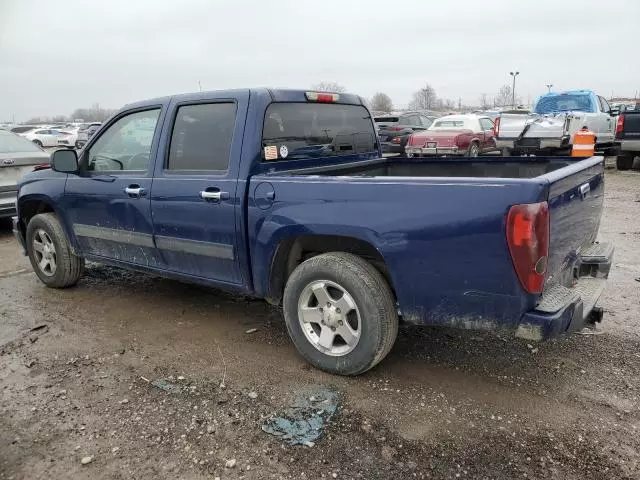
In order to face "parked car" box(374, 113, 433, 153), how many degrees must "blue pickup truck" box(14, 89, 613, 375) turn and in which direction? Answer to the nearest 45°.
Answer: approximately 45° to its right

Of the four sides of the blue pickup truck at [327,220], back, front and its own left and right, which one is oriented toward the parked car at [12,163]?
front

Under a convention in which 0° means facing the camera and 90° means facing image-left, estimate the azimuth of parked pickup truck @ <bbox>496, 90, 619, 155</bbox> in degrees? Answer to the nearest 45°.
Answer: approximately 225°

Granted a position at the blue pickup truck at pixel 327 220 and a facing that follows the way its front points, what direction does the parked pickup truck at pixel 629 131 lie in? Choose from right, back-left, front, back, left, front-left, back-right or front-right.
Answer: right

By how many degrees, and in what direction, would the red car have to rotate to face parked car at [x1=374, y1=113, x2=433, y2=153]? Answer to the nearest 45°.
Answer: approximately 90° to its left

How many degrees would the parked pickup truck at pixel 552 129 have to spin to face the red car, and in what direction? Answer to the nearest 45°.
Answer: approximately 135° to its left

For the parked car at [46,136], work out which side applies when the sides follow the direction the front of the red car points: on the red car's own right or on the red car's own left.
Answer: on the red car's own left

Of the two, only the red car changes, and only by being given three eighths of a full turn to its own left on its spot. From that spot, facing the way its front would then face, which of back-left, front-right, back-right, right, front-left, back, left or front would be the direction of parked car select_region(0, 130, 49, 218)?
front-left

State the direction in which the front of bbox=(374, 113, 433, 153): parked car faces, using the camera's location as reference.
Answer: facing away from the viewer and to the right of the viewer

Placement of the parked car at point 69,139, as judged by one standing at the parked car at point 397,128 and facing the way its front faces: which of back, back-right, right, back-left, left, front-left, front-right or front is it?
left

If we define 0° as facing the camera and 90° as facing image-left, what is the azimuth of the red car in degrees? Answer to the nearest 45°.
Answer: approximately 225°

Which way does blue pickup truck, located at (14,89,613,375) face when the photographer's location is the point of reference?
facing away from the viewer and to the left of the viewer

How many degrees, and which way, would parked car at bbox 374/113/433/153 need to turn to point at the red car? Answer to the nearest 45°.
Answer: approximately 90° to its right

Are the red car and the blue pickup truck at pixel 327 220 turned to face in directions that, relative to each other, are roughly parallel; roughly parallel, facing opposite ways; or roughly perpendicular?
roughly perpendicular
